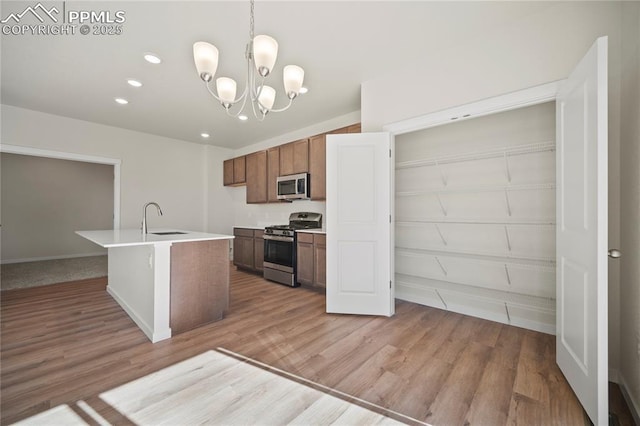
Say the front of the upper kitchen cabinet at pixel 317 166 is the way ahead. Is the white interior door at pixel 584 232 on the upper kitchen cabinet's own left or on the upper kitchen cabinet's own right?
on the upper kitchen cabinet's own left

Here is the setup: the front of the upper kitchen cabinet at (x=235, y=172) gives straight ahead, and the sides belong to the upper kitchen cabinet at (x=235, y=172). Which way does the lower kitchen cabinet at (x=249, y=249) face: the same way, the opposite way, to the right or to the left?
the same way

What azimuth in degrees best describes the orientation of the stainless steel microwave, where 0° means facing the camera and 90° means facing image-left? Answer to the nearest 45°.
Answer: approximately 45°

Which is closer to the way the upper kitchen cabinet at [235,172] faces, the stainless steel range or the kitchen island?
the kitchen island

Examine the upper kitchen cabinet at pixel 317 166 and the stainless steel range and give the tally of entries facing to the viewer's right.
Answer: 0

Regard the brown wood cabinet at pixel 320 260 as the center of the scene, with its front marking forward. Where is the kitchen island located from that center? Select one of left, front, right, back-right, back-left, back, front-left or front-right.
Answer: front

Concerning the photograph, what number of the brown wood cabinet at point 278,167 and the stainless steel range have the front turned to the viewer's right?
0

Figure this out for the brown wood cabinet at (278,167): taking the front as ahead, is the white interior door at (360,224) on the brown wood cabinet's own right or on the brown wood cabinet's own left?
on the brown wood cabinet's own left

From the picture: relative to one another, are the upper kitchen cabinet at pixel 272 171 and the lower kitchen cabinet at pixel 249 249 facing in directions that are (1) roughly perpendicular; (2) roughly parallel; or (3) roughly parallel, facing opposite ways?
roughly parallel

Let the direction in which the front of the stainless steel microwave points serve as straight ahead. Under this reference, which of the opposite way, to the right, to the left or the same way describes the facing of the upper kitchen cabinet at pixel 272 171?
the same way

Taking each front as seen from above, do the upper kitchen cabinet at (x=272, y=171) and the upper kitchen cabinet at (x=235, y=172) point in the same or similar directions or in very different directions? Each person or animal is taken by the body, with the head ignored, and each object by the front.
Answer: same or similar directions

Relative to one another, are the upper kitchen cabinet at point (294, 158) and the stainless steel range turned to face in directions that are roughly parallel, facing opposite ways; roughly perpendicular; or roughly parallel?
roughly parallel

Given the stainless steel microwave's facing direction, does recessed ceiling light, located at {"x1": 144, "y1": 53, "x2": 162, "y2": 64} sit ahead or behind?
ahead

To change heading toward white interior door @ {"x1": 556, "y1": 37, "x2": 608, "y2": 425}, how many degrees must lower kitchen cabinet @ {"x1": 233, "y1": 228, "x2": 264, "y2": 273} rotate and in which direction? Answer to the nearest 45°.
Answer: approximately 90° to its left

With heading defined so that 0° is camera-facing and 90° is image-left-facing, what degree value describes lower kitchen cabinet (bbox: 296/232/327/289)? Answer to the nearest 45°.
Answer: approximately 45°

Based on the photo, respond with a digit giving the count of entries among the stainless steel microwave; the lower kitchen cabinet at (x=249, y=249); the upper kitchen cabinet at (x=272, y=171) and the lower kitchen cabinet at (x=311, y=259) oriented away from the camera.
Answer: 0

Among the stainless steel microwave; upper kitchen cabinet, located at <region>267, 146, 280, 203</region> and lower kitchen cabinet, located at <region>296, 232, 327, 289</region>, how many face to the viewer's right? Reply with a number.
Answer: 0
